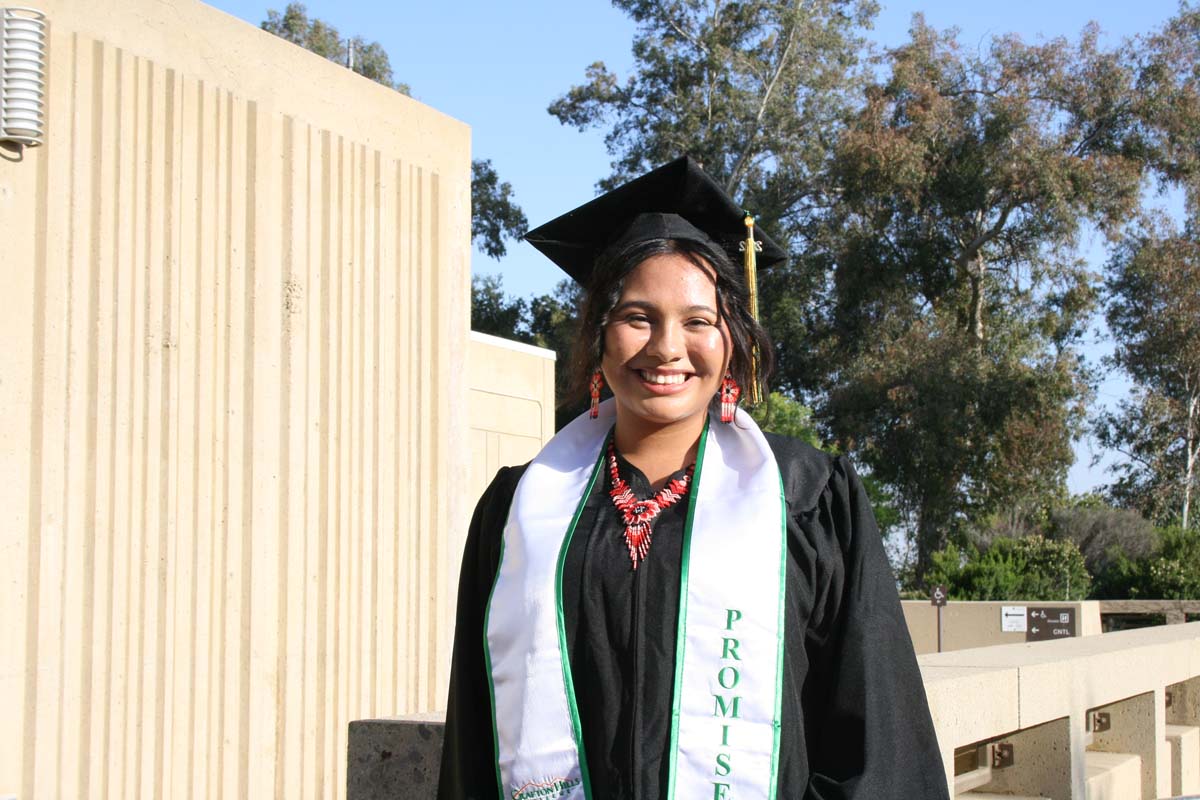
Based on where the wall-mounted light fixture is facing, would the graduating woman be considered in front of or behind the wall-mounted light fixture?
in front

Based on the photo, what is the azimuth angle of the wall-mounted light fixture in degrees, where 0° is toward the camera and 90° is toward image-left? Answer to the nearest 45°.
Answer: approximately 315°

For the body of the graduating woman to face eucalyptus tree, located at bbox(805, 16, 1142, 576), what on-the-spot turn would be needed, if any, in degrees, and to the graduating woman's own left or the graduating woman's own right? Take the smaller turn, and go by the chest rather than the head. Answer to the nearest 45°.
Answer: approximately 180°

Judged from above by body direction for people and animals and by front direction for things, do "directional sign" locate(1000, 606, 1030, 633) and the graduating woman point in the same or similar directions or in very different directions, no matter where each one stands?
same or similar directions

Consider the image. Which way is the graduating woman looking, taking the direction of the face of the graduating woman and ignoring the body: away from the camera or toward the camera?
toward the camera

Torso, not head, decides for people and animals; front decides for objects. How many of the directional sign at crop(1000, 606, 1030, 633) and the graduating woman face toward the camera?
2

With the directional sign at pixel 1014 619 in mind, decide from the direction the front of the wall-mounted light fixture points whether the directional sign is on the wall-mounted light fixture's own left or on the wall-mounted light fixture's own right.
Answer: on the wall-mounted light fixture's own left

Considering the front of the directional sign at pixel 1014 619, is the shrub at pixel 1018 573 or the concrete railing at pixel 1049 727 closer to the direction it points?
the concrete railing

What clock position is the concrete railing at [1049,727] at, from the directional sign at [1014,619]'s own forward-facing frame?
The concrete railing is roughly at 12 o'clock from the directional sign.

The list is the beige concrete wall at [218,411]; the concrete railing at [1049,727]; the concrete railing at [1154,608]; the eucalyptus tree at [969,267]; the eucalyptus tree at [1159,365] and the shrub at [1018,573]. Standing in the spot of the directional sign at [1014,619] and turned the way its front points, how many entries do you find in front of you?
2

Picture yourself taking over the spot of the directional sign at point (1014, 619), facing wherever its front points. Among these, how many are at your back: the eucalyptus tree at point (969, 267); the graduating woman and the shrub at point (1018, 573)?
2

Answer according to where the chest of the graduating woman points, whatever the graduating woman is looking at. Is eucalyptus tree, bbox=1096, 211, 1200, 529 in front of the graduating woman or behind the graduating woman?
behind

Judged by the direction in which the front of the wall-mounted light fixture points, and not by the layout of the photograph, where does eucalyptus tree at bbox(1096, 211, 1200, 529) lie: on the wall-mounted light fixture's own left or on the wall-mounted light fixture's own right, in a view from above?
on the wall-mounted light fixture's own left

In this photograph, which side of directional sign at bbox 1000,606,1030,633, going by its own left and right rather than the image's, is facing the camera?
front

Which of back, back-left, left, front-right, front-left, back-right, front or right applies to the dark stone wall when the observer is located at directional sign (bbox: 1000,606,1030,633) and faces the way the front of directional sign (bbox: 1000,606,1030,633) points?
front
